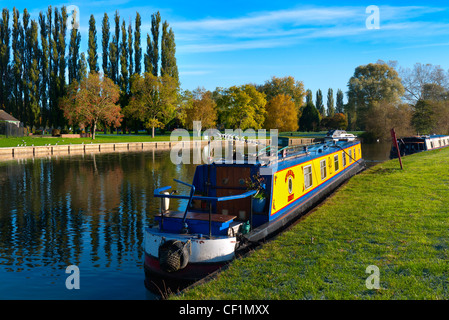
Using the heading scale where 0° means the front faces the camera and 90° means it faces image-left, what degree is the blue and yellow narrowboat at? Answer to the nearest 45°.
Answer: approximately 225°

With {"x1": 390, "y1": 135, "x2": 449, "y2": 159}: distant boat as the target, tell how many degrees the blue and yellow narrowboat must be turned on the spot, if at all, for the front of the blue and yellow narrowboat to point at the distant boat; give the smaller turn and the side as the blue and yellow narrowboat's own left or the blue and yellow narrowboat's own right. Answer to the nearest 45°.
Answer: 0° — it already faces it
